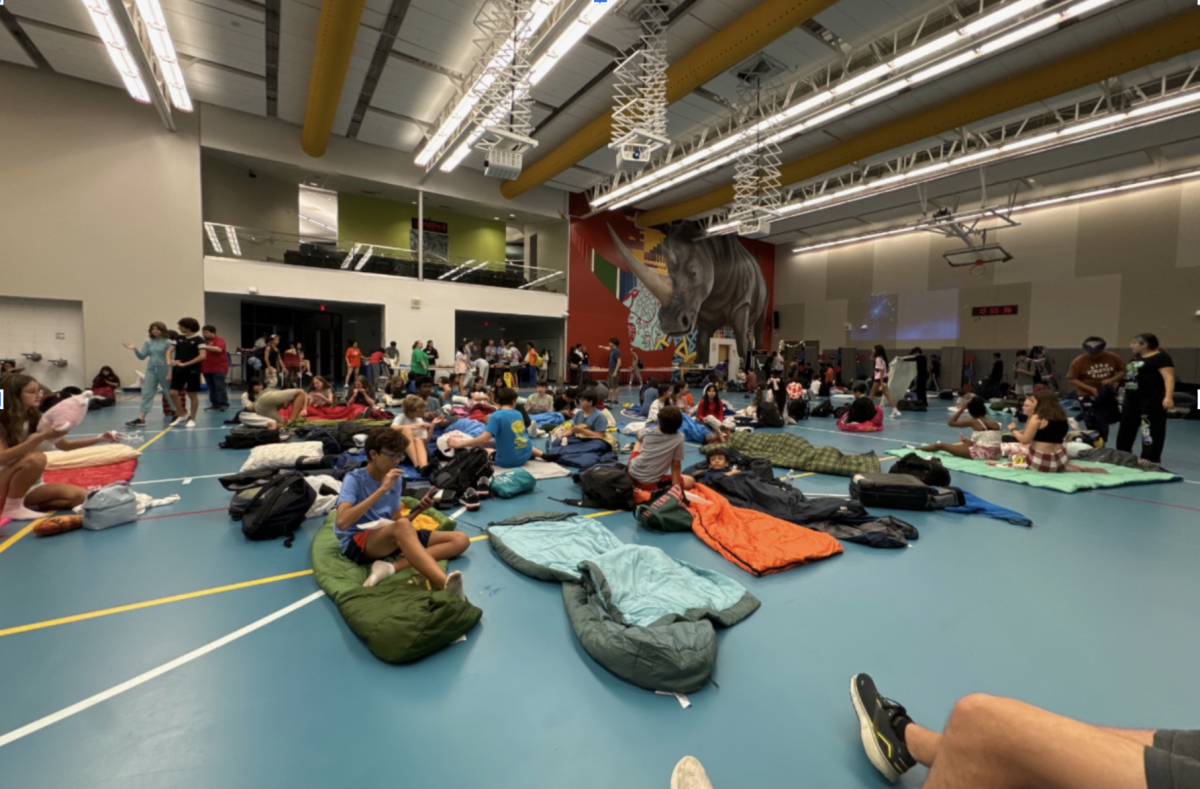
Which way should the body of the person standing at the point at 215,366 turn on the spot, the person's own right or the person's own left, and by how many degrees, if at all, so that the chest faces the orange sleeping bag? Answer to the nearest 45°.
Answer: approximately 90° to the person's own left

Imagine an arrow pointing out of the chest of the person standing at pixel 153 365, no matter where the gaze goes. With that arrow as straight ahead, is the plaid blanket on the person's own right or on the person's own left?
on the person's own left

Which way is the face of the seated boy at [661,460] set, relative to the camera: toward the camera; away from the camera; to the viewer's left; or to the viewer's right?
away from the camera

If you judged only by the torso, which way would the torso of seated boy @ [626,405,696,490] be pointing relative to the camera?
away from the camera

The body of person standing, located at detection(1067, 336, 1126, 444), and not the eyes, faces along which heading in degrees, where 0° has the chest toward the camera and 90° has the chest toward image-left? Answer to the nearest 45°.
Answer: approximately 0°
